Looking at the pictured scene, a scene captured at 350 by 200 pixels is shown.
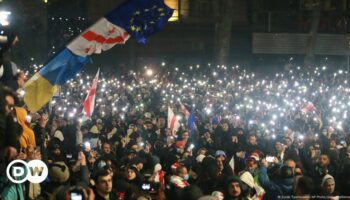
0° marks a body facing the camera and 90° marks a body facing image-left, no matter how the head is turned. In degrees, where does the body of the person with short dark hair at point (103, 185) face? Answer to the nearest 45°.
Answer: approximately 315°
